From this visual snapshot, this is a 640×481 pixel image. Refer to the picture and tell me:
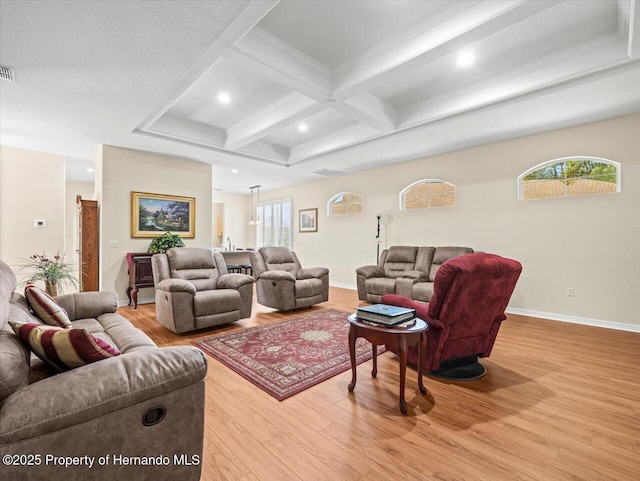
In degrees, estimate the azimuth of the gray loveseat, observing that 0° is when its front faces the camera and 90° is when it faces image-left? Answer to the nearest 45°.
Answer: approximately 45°

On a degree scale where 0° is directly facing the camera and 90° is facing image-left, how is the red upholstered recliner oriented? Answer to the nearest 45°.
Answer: approximately 135°

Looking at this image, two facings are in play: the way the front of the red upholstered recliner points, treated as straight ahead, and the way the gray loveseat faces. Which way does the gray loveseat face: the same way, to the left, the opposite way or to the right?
to the left

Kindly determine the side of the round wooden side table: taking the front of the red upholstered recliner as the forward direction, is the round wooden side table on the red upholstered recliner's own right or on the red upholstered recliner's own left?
on the red upholstered recliner's own left

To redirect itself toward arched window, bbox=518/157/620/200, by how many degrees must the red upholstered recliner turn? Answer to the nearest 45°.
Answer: approximately 90° to its right

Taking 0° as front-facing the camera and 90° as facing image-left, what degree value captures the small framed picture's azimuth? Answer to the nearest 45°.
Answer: approximately 45°

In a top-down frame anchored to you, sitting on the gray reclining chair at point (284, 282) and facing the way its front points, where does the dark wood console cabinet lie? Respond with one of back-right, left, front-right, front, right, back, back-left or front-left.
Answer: back-right

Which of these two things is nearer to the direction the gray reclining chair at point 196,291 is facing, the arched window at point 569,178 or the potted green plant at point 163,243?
the arched window

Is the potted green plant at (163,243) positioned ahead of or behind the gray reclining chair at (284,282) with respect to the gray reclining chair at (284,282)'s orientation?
behind
